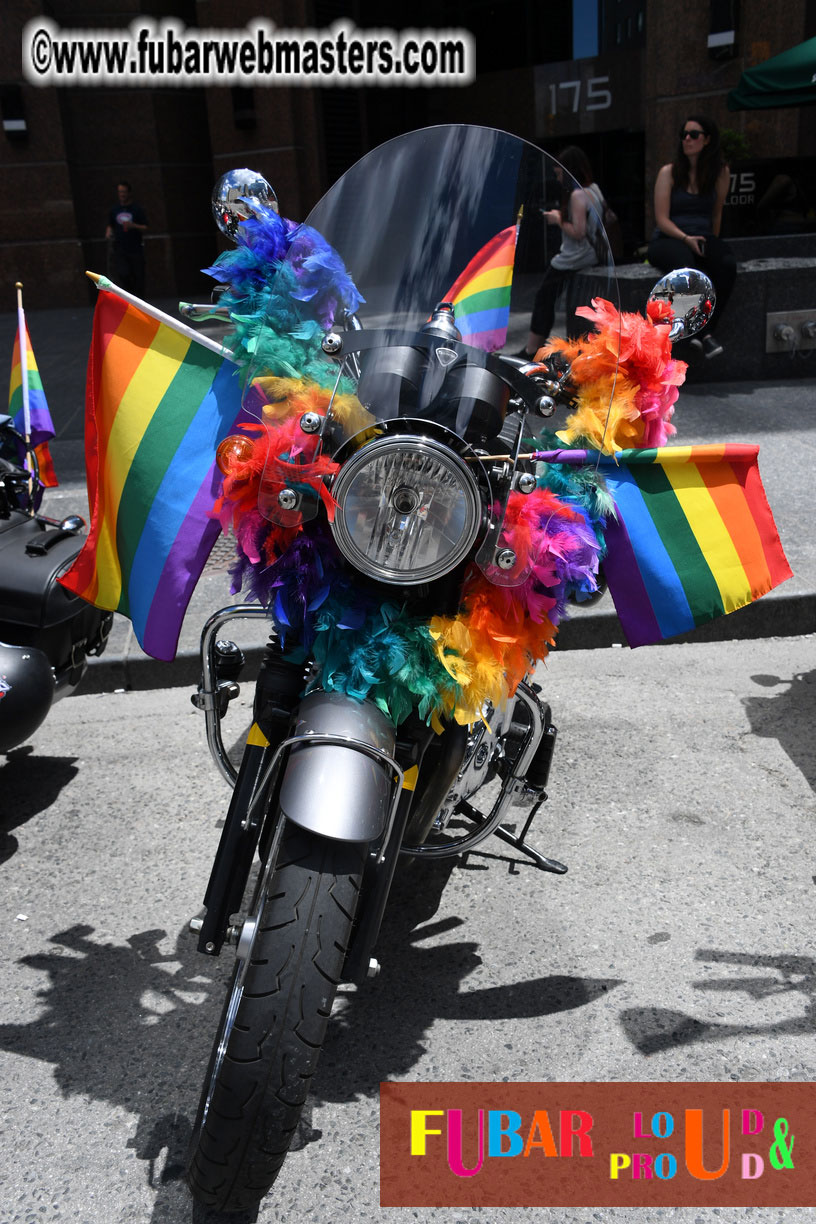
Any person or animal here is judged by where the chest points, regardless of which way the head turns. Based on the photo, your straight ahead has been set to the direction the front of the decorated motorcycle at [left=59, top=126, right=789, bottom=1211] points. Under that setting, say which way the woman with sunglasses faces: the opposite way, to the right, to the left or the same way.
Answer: the same way

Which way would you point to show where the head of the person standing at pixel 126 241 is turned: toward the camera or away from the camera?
toward the camera

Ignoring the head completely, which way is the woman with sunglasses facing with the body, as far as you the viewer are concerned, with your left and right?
facing the viewer

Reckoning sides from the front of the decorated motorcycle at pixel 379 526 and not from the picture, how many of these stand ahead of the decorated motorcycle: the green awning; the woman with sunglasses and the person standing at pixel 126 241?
0

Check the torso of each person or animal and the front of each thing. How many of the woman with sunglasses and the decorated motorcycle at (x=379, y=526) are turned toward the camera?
2

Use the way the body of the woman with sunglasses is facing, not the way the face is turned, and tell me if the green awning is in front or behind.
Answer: behind

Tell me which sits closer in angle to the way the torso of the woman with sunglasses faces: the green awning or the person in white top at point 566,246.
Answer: the person in white top

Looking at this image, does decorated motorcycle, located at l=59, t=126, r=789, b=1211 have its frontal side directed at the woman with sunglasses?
no

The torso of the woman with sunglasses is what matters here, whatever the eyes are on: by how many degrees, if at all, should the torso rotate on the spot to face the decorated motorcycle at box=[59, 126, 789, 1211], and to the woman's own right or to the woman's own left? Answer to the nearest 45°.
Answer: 0° — they already face it

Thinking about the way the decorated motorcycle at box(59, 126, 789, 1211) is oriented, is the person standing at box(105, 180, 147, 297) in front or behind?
behind

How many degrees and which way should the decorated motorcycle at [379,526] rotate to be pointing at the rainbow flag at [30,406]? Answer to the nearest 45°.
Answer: approximately 135° to its right

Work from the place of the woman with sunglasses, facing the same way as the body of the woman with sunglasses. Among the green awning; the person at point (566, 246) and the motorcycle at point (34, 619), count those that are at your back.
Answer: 1
